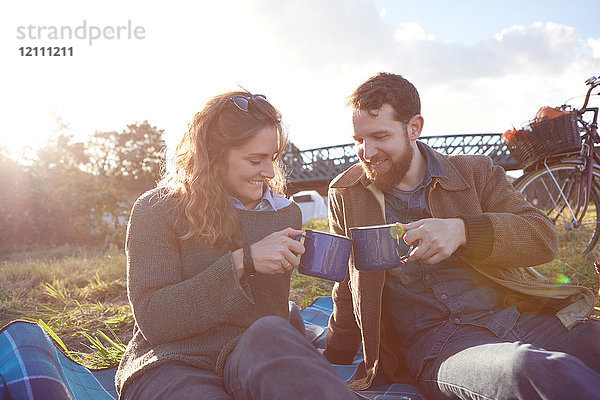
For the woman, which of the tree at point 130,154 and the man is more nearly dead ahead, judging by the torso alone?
the man

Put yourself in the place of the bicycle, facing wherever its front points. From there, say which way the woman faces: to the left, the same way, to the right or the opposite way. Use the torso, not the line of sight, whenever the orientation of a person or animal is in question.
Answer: the opposite way

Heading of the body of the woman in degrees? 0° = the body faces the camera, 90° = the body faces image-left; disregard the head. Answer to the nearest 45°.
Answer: approximately 315°

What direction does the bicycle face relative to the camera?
to the viewer's left

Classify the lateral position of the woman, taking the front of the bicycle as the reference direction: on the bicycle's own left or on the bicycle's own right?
on the bicycle's own left

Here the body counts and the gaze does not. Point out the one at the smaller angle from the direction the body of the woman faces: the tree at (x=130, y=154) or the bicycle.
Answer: the bicycle

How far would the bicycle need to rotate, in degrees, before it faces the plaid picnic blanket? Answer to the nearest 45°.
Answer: approximately 45° to its left

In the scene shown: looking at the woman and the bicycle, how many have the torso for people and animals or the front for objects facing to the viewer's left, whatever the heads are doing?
1
